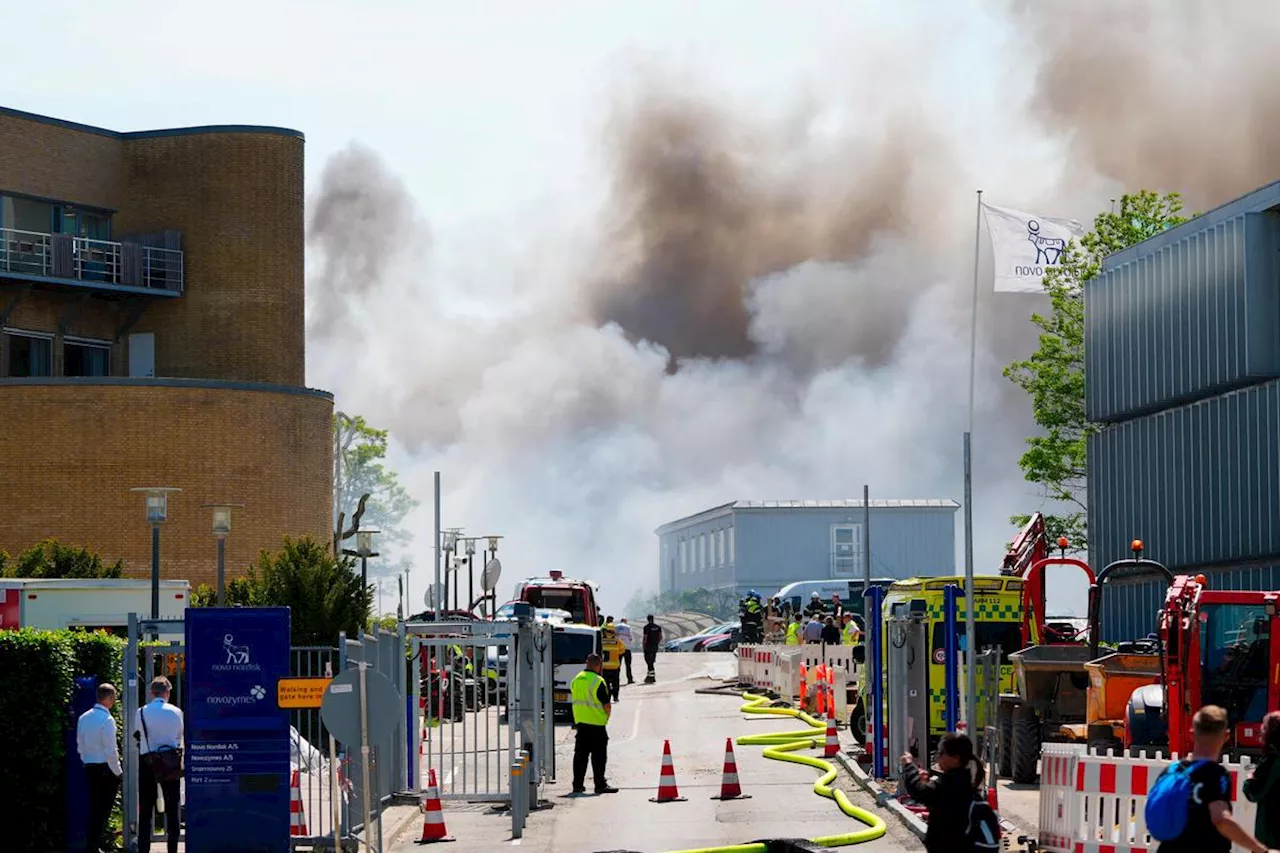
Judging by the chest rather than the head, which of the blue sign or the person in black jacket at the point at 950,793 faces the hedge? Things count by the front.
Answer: the person in black jacket

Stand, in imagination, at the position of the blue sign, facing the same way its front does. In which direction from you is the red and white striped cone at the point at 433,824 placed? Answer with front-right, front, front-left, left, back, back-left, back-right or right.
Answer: back-left
